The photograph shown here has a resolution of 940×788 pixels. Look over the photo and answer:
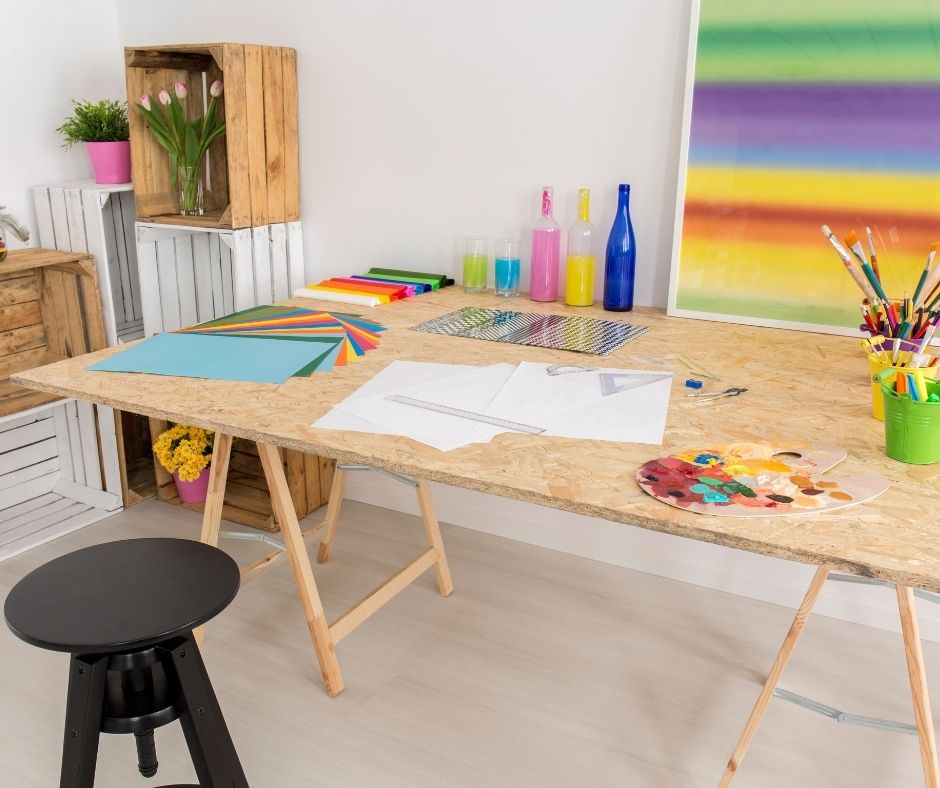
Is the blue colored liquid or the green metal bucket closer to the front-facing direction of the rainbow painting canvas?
the green metal bucket

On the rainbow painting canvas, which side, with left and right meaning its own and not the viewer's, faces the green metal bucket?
front

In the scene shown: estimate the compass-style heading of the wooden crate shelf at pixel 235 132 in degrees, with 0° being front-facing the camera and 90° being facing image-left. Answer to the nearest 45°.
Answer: approximately 45°

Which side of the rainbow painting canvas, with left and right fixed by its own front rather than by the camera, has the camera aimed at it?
front

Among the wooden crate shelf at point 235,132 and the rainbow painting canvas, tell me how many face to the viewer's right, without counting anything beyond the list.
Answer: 0

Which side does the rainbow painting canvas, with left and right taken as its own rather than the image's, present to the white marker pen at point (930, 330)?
front

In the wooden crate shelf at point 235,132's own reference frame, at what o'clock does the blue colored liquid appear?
The blue colored liquid is roughly at 9 o'clock from the wooden crate shelf.

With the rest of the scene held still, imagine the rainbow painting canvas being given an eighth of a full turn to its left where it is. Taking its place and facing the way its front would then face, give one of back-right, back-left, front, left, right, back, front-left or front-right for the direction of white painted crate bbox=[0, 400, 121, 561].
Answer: back-right

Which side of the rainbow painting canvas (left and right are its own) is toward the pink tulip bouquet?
right

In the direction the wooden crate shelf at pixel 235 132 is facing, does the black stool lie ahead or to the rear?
ahead

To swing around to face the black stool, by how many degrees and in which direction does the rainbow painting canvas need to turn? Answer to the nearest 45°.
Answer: approximately 45° to its right

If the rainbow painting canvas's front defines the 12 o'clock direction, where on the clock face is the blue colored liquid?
The blue colored liquid is roughly at 3 o'clock from the rainbow painting canvas.

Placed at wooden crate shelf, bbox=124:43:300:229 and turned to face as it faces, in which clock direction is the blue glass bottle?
The blue glass bottle is roughly at 9 o'clock from the wooden crate shelf.

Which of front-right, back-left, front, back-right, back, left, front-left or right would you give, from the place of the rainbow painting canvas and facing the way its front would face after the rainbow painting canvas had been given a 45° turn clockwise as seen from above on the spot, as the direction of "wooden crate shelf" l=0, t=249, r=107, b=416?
front-right

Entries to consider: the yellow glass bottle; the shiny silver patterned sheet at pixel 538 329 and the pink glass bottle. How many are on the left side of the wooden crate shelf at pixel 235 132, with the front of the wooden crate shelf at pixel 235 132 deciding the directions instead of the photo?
3

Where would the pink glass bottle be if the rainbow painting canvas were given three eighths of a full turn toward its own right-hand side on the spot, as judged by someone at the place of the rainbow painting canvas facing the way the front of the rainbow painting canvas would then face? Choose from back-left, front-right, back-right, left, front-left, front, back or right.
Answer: front-left
